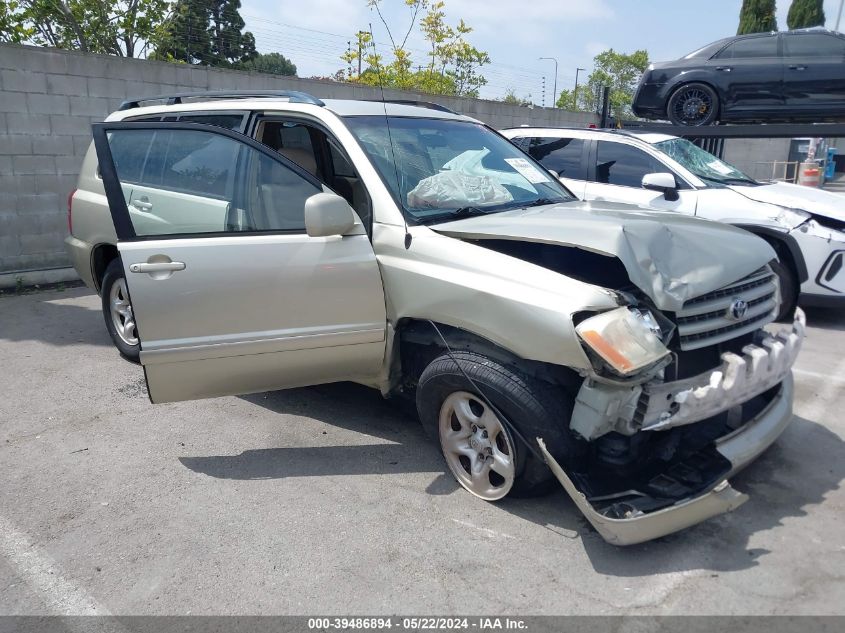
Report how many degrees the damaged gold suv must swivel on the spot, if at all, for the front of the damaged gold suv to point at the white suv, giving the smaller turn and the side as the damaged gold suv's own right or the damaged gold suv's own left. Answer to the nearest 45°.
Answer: approximately 90° to the damaged gold suv's own left

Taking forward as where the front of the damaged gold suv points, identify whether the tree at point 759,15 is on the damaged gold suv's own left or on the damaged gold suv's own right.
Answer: on the damaged gold suv's own left

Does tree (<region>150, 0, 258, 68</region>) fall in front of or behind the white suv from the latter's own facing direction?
behind

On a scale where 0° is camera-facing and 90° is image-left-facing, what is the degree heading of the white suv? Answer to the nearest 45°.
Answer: approximately 315°

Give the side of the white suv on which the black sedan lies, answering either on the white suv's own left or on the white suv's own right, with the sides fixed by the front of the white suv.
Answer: on the white suv's own left
